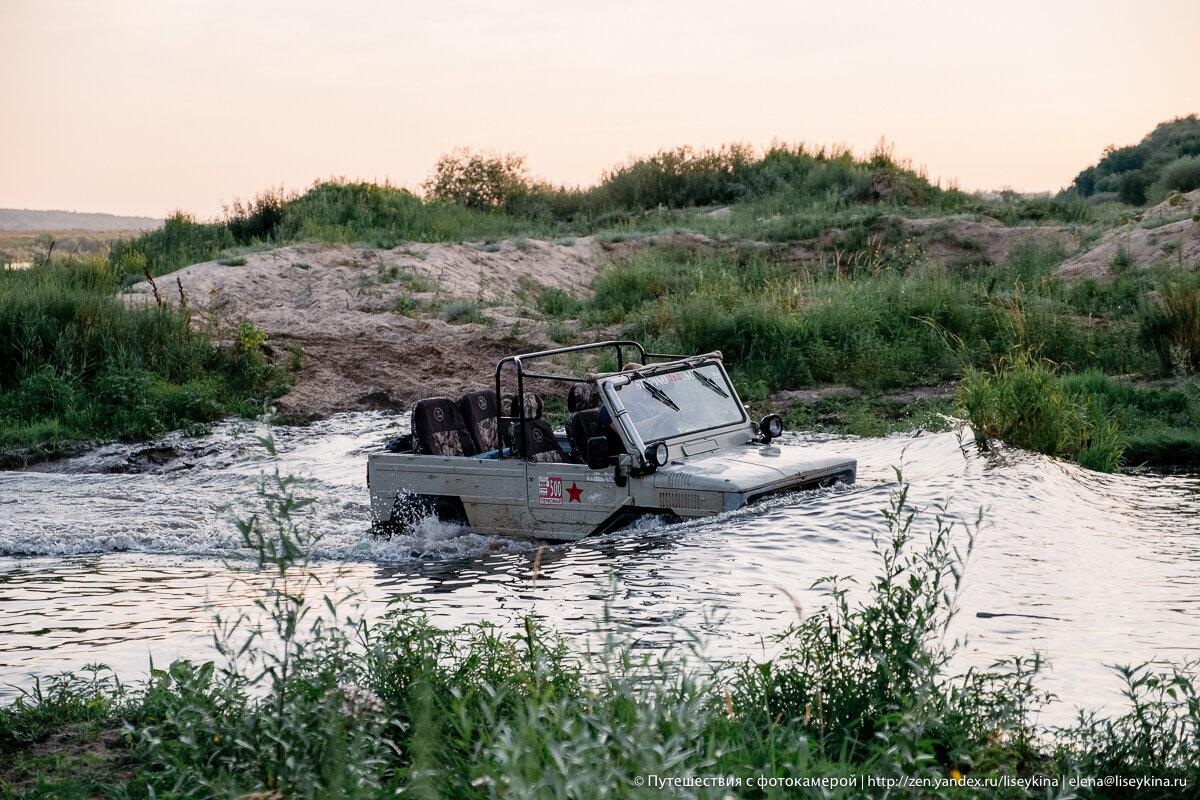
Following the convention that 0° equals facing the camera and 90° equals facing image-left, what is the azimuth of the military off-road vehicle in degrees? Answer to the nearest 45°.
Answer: approximately 315°

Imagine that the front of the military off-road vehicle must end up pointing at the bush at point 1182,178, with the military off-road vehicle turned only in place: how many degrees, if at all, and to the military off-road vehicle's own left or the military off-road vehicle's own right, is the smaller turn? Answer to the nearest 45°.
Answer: approximately 90° to the military off-road vehicle's own left
